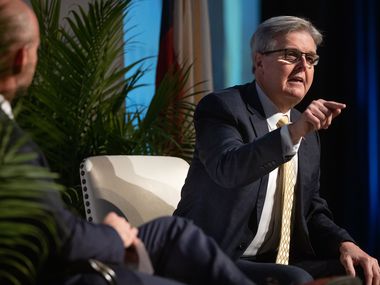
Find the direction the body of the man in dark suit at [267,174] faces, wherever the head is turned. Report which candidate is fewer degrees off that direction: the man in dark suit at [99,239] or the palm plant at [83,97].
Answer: the man in dark suit

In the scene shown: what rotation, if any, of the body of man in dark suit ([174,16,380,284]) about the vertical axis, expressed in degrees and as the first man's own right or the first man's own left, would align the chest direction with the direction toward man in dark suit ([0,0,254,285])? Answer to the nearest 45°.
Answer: approximately 45° to the first man's own right

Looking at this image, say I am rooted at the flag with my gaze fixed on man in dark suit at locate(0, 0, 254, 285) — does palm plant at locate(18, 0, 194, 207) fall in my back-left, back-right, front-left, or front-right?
front-right

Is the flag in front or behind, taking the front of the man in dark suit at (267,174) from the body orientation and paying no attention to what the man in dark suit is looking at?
behind

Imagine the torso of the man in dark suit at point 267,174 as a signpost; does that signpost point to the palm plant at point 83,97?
no

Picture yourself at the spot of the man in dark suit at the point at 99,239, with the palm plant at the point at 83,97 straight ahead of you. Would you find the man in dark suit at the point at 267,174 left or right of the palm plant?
right

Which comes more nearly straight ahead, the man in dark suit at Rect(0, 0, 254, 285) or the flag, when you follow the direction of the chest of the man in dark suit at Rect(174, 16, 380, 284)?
the man in dark suit

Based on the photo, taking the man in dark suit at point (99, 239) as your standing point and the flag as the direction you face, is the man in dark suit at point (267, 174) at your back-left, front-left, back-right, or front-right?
front-right
